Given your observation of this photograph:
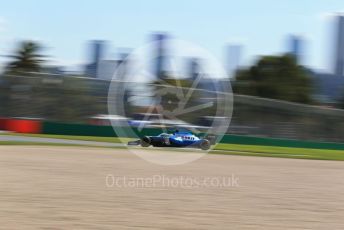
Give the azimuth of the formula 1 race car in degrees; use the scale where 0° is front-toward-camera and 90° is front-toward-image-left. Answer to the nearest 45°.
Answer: approximately 90°
